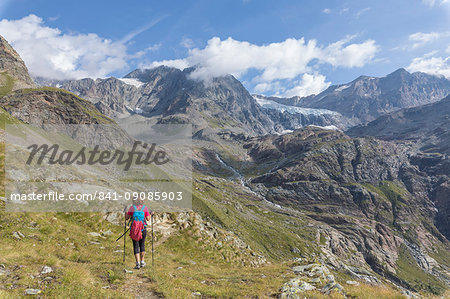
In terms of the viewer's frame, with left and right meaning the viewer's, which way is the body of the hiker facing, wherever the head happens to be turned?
facing away from the viewer
